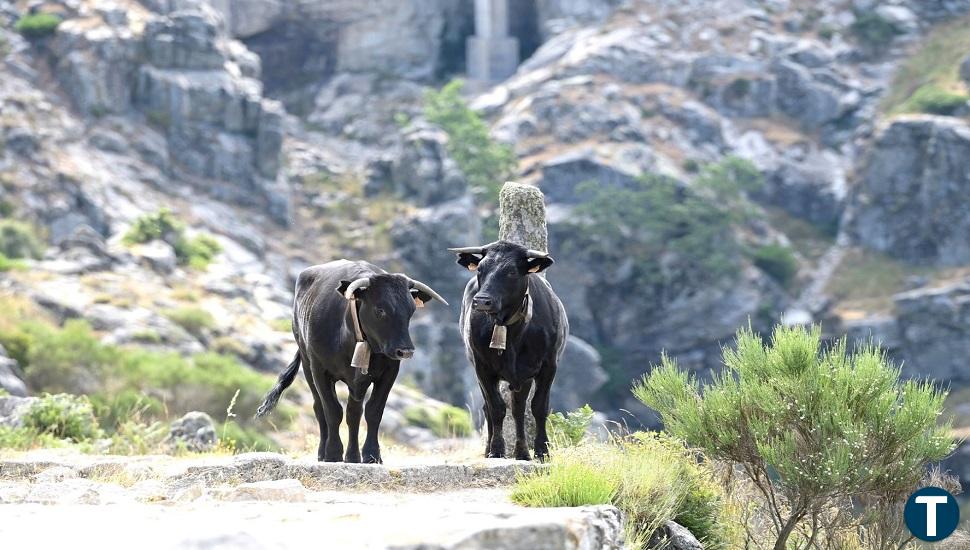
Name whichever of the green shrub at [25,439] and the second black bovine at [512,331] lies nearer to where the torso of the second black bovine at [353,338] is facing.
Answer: the second black bovine

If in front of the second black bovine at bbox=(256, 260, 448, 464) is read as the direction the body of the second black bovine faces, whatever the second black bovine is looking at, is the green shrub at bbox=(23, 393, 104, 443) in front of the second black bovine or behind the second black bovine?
behind

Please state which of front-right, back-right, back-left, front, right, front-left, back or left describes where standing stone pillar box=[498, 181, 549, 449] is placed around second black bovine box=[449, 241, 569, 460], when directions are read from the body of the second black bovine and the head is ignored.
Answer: back

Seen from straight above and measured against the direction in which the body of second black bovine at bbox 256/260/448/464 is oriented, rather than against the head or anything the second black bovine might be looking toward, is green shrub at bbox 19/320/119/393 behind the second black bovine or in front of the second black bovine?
behind

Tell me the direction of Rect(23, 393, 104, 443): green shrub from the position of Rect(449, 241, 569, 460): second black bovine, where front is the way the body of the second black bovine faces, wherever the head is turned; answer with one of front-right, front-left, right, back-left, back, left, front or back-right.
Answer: back-right

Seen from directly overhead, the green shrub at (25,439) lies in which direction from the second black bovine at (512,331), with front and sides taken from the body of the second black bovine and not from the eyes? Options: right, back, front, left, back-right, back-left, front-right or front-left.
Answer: back-right

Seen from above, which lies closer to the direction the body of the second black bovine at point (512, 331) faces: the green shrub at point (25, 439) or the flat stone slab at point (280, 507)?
the flat stone slab

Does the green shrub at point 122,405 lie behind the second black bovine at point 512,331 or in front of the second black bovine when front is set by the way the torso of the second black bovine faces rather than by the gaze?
behind

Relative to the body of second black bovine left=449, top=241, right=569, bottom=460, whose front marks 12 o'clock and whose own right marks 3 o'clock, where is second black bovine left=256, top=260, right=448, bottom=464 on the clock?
second black bovine left=256, top=260, right=448, bottom=464 is roughly at 3 o'clock from second black bovine left=449, top=241, right=569, bottom=460.

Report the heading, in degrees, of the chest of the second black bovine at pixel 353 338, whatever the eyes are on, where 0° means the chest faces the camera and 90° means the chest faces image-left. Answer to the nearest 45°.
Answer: approximately 315°

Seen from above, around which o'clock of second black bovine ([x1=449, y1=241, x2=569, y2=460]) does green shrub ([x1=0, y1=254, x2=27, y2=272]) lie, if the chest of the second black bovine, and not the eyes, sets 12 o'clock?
The green shrub is roughly at 5 o'clock from the second black bovine.

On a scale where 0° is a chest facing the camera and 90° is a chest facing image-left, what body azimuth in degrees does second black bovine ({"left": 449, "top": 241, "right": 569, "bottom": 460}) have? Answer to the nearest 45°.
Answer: approximately 0°

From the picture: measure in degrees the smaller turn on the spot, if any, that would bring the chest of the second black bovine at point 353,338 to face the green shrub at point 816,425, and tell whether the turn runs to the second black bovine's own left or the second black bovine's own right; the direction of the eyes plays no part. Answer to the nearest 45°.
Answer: approximately 45° to the second black bovine's own left

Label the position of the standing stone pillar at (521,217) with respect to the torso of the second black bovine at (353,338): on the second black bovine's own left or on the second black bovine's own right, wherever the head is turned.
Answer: on the second black bovine's own left
